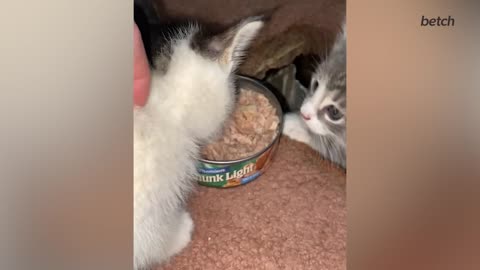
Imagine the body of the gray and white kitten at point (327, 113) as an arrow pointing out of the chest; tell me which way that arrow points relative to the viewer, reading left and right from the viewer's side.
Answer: facing the viewer and to the left of the viewer
